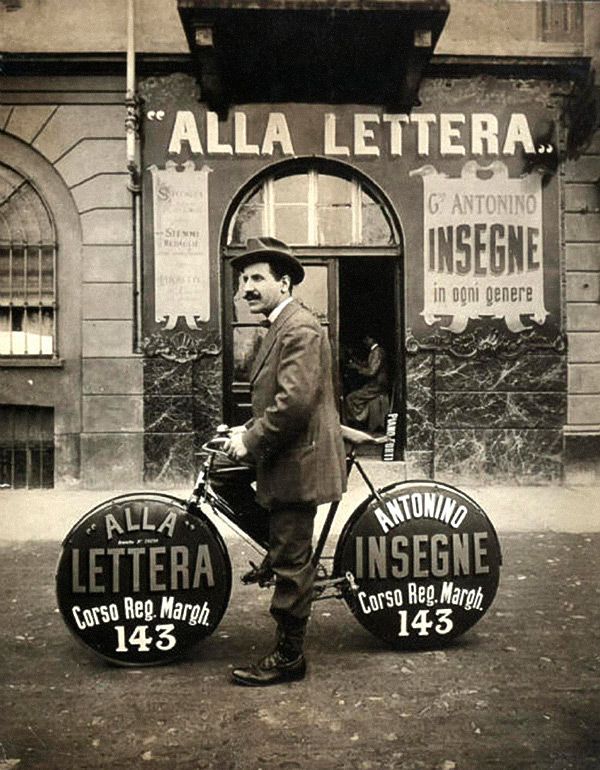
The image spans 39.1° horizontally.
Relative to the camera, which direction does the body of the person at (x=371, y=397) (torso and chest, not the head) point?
to the viewer's left

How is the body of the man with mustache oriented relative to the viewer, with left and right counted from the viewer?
facing to the left of the viewer

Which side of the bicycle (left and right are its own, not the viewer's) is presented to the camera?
left

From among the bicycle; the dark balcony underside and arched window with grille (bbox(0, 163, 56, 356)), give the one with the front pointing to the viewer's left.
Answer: the bicycle

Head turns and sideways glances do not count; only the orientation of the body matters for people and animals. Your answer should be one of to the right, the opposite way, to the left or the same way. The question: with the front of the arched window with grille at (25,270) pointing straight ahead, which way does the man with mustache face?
to the right

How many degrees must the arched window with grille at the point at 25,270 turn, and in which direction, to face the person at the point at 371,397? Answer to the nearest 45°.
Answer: approximately 90° to its left

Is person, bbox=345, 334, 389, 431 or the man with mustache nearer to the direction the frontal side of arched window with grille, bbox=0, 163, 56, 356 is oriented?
the man with mustache

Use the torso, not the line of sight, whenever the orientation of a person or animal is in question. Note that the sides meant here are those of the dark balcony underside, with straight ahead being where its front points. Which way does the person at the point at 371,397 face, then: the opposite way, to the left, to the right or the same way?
to the right

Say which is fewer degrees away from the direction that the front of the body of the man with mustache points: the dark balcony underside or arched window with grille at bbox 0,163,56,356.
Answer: the arched window with grille

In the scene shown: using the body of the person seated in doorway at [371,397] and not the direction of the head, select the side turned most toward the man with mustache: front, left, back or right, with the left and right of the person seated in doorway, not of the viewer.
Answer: left

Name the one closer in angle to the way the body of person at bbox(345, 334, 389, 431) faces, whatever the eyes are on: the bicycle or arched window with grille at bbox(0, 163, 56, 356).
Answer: the arched window with grille
